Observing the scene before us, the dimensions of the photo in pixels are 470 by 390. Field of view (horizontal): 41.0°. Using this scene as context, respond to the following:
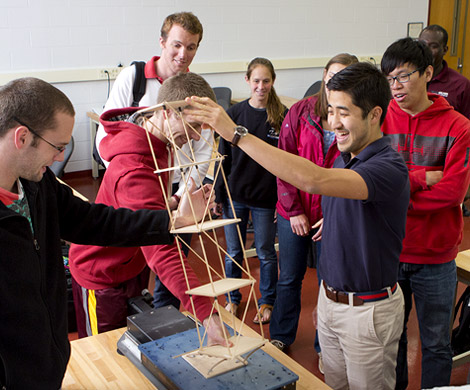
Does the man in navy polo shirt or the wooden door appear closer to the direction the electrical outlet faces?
the man in navy polo shirt

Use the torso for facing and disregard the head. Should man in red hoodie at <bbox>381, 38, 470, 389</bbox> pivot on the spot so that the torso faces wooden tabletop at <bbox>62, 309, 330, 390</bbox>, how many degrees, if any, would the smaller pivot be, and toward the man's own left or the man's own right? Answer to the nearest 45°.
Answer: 0° — they already face it

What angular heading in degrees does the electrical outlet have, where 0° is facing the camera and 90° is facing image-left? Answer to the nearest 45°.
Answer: approximately 0°

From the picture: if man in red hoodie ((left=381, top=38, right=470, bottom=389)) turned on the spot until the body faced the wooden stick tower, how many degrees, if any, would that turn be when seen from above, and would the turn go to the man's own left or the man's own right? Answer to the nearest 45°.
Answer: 0° — they already face it

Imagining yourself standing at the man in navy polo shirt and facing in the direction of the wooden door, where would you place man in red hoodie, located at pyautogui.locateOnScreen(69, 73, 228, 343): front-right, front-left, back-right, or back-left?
back-left

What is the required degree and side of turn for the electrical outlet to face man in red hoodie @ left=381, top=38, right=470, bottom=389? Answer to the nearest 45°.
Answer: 0° — it already faces them

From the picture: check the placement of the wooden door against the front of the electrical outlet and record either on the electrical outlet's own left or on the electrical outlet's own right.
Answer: on the electrical outlet's own left

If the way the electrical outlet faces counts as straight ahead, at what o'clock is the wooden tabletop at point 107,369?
The wooden tabletop is roughly at 12 o'clock from the electrical outlet.

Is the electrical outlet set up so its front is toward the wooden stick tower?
yes

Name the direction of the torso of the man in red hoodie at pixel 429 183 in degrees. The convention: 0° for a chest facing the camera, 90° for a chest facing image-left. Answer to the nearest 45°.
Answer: approximately 45°
